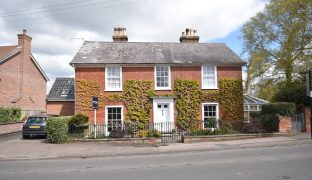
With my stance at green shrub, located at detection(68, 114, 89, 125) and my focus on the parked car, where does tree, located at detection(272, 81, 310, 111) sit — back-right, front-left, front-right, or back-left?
back-right

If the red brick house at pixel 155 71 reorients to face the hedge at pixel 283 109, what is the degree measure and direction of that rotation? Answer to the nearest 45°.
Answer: approximately 45° to its left

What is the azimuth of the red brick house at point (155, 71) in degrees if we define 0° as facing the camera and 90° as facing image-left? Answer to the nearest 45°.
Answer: approximately 0°

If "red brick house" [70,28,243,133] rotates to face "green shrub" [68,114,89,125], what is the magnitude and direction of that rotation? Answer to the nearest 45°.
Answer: approximately 45° to its right

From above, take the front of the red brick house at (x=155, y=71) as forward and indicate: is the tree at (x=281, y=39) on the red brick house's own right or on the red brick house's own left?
on the red brick house's own left

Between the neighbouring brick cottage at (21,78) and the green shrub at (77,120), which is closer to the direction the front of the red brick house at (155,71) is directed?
the green shrub

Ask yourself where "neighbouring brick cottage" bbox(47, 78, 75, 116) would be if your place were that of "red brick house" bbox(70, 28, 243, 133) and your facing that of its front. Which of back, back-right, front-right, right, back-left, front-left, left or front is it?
back-right

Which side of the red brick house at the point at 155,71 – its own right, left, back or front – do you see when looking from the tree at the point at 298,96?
left

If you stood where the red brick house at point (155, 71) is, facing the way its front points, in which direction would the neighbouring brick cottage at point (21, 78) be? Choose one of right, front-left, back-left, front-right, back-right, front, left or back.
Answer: back-right
